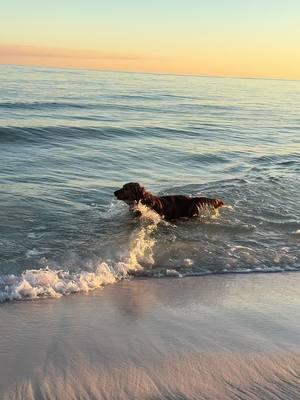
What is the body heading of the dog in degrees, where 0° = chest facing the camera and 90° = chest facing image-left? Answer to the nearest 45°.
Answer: approximately 90°
